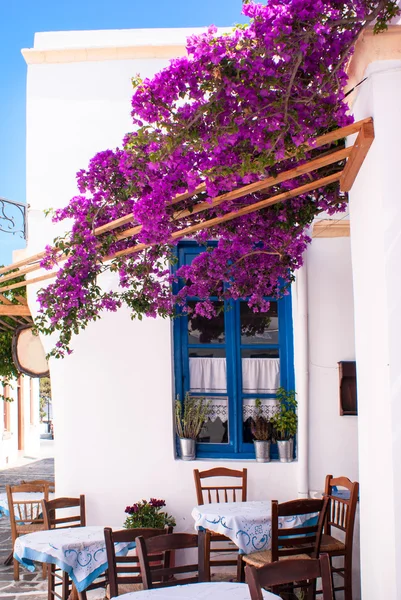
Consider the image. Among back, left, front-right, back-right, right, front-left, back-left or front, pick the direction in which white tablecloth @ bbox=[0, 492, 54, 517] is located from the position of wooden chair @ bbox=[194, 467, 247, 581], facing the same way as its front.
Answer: back-right

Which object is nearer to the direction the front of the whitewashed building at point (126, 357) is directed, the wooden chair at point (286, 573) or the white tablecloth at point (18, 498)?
the wooden chair

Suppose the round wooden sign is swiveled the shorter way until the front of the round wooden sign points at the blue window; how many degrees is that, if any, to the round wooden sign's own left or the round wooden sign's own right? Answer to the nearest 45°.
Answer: approximately 45° to the round wooden sign's own left
